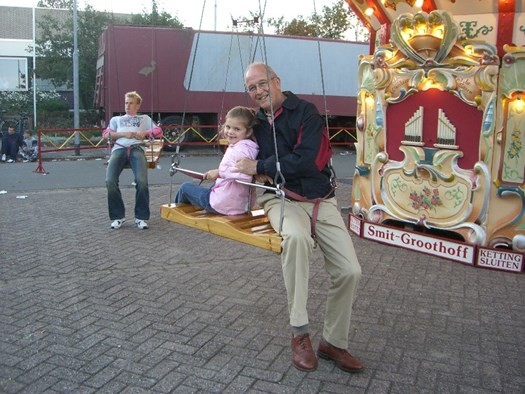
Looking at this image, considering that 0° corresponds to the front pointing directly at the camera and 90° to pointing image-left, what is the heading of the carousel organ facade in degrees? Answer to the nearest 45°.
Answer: approximately 45°

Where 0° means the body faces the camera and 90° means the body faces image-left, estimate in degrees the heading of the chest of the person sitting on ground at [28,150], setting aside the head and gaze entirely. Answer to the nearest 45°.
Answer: approximately 0°

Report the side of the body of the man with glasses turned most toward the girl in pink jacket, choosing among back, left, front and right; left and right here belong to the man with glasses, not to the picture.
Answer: right

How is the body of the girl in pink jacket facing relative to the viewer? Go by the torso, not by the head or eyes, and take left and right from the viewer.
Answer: facing to the left of the viewer

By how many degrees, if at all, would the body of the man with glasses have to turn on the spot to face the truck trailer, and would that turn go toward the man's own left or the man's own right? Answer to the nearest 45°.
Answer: approximately 135° to the man's own right

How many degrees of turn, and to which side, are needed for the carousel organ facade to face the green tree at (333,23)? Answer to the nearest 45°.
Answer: approximately 135° to its right
